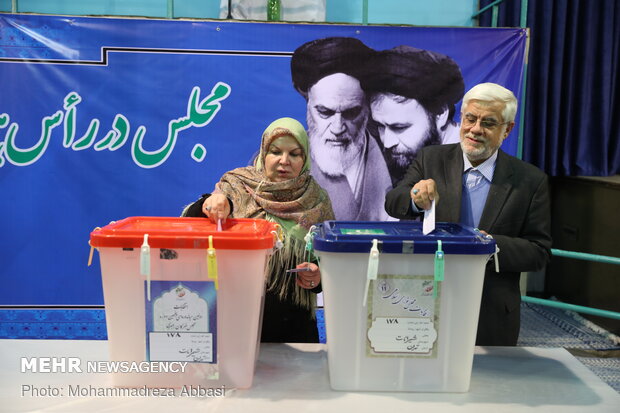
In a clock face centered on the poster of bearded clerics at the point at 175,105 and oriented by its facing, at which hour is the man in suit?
The man in suit is roughly at 11 o'clock from the poster of bearded clerics.

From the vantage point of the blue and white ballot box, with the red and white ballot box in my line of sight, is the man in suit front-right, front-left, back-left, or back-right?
back-right

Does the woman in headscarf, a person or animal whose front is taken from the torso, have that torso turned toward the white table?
yes

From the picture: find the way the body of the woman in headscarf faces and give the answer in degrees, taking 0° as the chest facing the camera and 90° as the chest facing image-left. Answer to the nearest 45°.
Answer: approximately 0°

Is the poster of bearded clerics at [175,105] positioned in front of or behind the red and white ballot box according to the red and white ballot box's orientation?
behind

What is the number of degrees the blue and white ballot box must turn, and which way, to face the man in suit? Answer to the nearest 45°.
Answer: approximately 180°

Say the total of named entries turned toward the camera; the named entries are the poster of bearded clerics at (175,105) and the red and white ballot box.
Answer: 2

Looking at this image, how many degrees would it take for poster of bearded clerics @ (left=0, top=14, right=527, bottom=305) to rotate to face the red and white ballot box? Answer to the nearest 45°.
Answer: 0° — it already faces it

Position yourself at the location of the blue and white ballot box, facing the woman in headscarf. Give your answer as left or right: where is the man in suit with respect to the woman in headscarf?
right

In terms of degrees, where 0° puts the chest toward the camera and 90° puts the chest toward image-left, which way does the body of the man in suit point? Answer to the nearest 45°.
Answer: approximately 45°

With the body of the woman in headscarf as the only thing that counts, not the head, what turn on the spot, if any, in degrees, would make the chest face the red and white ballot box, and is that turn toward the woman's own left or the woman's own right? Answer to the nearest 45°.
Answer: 0° — they already face it
